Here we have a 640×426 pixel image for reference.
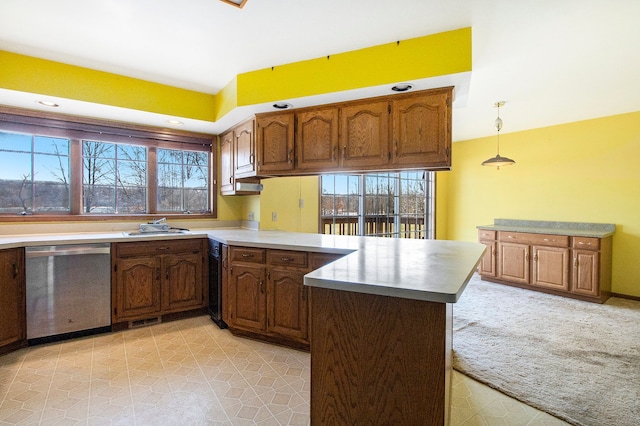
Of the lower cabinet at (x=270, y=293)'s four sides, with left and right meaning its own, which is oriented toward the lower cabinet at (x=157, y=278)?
right

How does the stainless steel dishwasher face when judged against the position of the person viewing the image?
facing the viewer

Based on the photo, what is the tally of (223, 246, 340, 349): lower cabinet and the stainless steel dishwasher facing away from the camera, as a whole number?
0

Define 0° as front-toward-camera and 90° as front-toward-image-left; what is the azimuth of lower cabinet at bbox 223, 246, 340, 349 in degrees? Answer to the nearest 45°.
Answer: approximately 45°

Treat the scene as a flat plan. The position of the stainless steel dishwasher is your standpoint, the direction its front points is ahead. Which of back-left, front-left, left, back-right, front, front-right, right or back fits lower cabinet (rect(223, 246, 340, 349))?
front-left

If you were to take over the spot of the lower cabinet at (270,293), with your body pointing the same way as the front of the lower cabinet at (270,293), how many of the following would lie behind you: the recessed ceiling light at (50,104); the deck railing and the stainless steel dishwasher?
1

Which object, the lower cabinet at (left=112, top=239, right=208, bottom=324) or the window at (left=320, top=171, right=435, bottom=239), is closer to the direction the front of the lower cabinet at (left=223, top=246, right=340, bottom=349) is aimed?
the lower cabinet

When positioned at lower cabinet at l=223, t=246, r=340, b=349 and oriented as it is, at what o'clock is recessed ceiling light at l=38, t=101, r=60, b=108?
The recessed ceiling light is roughly at 2 o'clock from the lower cabinet.
